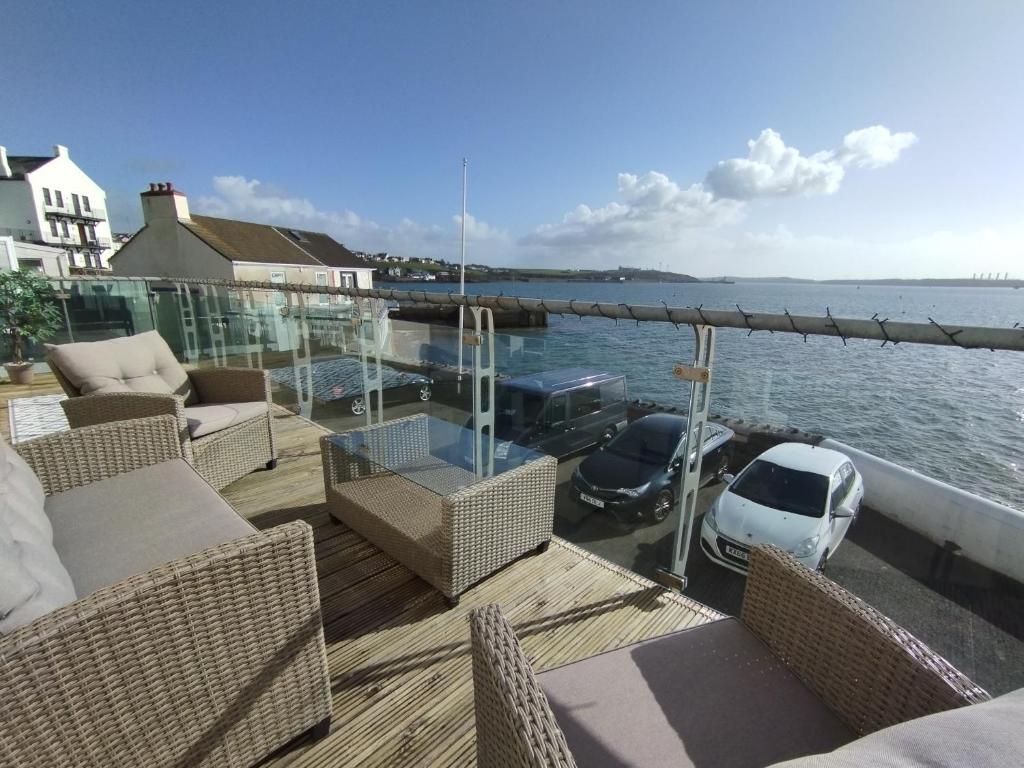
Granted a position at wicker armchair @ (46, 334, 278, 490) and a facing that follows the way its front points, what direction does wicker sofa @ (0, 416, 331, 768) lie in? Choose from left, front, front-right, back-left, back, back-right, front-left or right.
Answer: front-right

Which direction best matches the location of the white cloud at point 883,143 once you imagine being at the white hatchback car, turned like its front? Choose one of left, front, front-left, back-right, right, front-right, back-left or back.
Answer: back-right

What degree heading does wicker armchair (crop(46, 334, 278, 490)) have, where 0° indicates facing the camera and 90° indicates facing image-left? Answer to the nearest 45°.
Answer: approximately 315°

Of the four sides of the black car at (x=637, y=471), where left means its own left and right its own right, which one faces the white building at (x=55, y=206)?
right

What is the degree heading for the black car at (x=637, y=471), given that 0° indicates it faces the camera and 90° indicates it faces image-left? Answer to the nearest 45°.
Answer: approximately 45°

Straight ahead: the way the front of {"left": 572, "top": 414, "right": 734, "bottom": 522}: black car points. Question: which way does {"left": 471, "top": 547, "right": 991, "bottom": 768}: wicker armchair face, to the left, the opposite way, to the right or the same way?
to the right

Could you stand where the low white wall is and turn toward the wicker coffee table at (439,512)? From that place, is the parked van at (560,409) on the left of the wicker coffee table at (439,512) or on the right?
right

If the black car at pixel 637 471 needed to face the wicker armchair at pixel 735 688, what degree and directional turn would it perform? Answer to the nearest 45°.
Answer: approximately 45° to its left

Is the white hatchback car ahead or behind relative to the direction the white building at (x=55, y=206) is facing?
ahead

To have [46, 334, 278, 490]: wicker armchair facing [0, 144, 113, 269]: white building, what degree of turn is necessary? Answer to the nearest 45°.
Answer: approximately 135° to its left

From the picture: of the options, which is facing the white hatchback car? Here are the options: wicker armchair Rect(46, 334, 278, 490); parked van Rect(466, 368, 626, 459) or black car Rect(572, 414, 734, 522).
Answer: the wicker armchair

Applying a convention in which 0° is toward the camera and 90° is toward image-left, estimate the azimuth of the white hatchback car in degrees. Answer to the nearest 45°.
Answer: approximately 45°

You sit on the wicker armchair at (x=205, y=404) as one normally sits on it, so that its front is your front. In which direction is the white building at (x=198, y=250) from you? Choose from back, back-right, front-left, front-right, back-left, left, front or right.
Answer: back-left

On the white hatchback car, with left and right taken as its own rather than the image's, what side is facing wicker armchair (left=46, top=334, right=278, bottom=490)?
front
